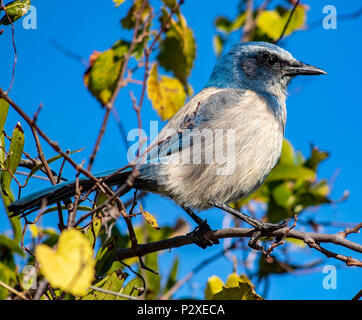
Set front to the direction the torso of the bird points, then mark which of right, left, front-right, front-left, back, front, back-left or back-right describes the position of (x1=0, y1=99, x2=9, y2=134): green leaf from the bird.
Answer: back-right

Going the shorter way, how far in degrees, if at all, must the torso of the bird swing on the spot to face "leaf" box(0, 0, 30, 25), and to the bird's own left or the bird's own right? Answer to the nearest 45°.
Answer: approximately 135° to the bird's own right

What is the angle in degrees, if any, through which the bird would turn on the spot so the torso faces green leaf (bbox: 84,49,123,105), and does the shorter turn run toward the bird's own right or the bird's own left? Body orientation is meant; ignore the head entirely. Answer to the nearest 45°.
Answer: approximately 135° to the bird's own right

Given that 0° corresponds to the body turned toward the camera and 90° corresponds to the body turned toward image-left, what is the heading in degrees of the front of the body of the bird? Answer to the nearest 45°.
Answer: approximately 270°

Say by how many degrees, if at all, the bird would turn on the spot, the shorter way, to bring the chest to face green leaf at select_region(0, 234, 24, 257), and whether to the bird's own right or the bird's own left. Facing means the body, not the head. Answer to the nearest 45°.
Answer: approximately 135° to the bird's own right

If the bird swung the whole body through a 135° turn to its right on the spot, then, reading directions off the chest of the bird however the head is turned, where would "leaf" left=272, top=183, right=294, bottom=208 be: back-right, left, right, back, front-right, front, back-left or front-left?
back
